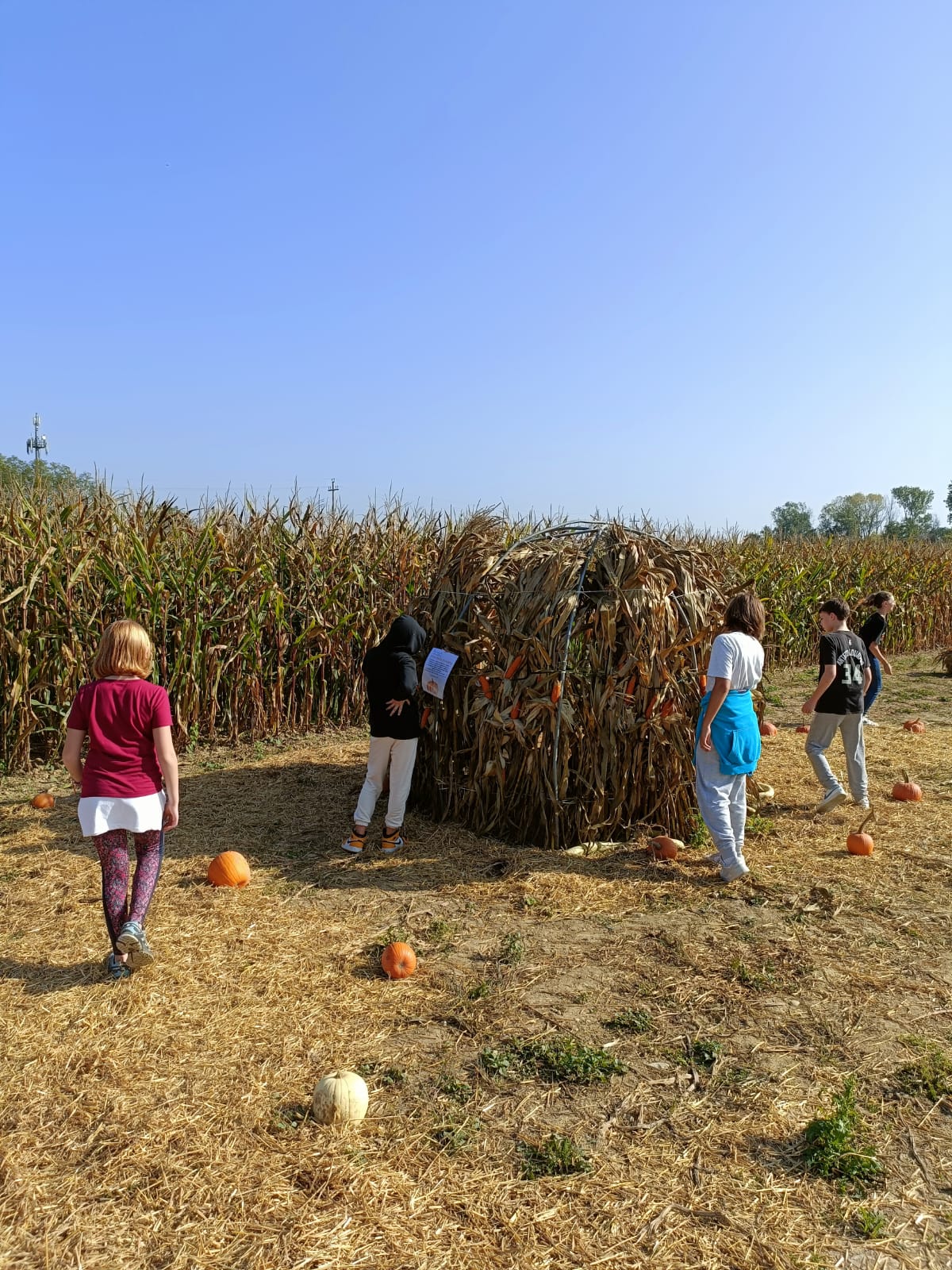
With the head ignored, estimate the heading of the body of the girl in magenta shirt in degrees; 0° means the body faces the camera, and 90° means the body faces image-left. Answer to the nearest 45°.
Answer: approximately 180°

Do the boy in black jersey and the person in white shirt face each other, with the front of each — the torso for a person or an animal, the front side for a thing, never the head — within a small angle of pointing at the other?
no

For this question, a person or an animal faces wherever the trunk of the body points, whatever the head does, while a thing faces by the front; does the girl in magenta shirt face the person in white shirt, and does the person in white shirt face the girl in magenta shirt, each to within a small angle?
no

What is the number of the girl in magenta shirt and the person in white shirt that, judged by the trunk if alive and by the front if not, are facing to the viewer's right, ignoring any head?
0

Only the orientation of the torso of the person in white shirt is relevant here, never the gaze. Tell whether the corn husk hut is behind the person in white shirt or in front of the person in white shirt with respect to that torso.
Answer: in front

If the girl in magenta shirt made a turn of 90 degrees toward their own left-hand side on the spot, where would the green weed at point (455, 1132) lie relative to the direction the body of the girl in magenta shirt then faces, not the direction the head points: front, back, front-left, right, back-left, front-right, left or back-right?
back-left

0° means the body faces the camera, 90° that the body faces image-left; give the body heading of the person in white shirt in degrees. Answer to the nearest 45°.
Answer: approximately 135°

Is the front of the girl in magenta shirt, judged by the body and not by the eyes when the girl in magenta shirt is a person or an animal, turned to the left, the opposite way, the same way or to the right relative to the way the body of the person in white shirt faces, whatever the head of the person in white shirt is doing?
the same way

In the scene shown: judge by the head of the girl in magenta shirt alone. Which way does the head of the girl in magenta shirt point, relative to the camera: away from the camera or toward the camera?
away from the camera

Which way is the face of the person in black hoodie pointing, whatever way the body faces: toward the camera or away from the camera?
away from the camera

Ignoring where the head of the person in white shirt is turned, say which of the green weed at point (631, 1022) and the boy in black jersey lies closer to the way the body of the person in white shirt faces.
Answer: the boy in black jersey

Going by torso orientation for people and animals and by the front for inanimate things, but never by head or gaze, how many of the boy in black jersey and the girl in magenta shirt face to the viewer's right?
0

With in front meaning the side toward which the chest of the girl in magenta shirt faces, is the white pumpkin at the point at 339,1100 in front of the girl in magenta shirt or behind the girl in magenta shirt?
behind

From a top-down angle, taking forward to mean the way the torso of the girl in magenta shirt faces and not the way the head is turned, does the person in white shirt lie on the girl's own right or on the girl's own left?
on the girl's own right

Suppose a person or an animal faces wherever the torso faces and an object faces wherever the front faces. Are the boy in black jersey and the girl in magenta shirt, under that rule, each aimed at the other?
no
